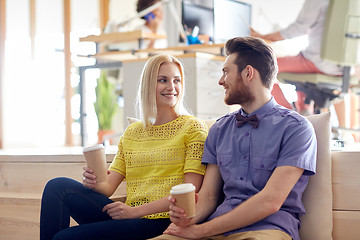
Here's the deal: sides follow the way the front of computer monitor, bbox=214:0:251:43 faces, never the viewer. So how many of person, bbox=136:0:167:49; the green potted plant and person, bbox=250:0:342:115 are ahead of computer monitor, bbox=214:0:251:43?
1

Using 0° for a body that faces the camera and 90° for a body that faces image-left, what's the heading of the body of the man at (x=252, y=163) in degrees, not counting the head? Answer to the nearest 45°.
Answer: approximately 45°

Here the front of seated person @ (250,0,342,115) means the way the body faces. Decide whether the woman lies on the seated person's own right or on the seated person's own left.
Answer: on the seated person's own left

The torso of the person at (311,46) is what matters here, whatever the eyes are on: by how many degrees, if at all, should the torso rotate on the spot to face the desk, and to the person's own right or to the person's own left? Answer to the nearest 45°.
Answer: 0° — they already face it

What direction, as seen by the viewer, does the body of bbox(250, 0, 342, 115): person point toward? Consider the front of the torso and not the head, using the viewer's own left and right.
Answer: facing to the left of the viewer

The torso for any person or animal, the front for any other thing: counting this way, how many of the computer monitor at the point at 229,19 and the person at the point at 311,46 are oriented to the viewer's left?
1

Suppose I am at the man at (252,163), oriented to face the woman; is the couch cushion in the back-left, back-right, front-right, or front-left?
back-right

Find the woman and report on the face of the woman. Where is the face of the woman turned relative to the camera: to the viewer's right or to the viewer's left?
to the viewer's right

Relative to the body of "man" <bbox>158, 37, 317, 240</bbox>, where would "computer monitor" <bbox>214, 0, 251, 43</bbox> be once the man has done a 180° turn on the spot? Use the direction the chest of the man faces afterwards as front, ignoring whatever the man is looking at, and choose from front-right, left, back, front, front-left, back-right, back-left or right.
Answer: front-left

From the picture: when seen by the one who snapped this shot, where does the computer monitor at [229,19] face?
facing the viewer and to the right of the viewer

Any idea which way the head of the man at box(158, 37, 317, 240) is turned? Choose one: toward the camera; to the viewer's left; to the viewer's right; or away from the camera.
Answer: to the viewer's left
